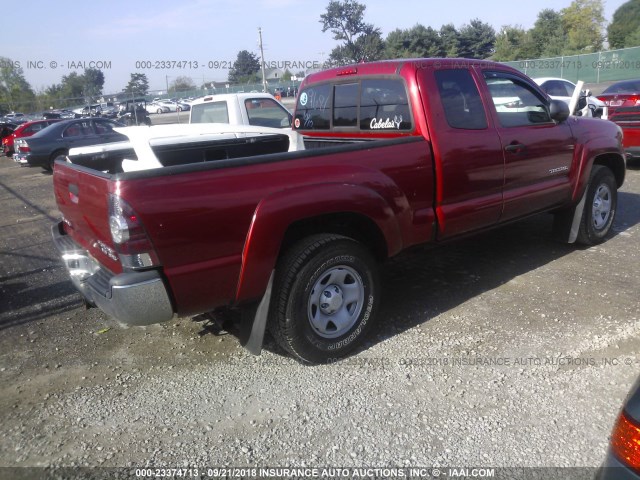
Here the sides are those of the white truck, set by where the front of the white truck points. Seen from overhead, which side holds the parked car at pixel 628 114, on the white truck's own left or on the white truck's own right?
on the white truck's own right

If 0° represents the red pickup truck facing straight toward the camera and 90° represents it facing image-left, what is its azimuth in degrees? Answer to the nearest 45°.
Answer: approximately 225°

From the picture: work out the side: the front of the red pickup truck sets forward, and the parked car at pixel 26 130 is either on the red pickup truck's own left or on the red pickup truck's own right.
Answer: on the red pickup truck's own left

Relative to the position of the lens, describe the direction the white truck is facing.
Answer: facing away from the viewer and to the right of the viewer

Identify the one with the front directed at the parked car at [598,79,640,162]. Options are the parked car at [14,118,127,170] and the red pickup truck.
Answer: the red pickup truck

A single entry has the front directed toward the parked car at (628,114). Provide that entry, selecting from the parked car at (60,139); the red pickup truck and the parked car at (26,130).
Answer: the red pickup truck

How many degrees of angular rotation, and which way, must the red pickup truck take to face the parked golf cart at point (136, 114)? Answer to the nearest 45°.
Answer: approximately 90° to its left

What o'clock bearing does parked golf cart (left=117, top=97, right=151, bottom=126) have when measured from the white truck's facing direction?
The parked golf cart is roughly at 10 o'clock from the white truck.
